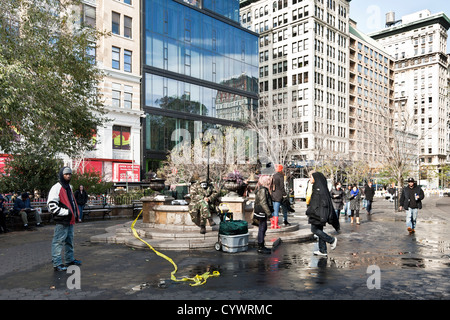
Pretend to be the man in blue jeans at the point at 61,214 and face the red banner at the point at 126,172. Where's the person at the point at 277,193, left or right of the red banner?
right

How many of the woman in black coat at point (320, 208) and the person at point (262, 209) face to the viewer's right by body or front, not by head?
1

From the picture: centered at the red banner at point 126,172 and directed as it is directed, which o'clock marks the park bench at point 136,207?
The park bench is roughly at 12 o'clock from the red banner.

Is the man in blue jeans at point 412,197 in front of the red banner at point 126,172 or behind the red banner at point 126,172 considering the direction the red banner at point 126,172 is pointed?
in front

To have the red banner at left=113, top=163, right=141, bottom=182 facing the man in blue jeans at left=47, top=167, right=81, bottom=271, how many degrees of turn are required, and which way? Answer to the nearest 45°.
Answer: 0° — it already faces them

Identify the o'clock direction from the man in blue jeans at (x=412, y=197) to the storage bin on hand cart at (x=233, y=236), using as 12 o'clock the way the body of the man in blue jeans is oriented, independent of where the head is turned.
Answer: The storage bin on hand cart is roughly at 1 o'clock from the man in blue jeans.

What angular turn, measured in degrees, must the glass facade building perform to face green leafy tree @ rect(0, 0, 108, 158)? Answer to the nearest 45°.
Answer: approximately 45° to its right
